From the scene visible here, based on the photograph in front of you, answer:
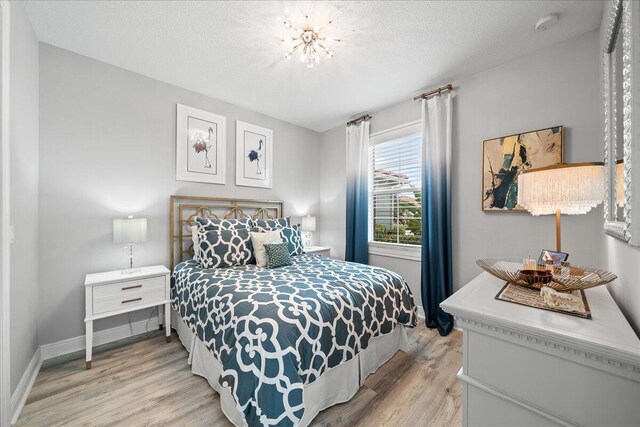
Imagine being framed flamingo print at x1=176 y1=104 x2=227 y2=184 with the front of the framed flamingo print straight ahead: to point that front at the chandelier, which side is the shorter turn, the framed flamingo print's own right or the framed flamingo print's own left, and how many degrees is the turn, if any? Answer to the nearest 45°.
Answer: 0° — it already faces it

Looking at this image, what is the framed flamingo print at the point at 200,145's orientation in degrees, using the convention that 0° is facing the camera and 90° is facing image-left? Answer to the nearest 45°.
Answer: approximately 315°

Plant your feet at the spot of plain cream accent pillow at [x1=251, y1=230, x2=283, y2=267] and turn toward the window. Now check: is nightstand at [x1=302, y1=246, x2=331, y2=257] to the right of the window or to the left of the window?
left
